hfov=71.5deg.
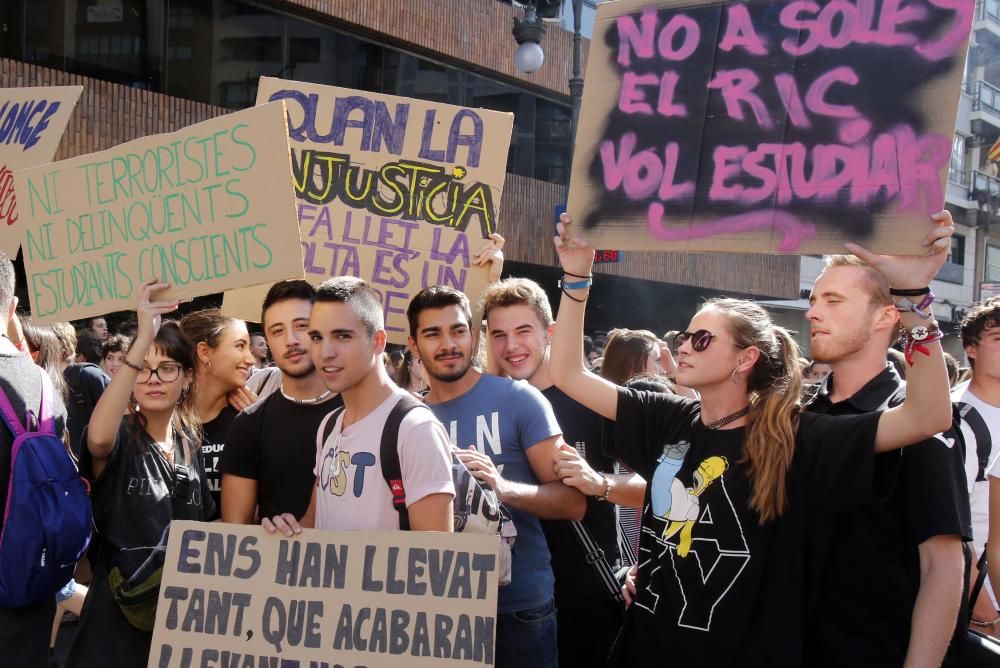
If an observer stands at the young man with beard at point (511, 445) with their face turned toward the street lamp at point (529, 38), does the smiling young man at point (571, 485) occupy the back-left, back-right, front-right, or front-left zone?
front-right

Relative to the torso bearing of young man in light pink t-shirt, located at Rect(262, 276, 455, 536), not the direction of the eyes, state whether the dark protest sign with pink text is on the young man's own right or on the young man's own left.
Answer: on the young man's own left

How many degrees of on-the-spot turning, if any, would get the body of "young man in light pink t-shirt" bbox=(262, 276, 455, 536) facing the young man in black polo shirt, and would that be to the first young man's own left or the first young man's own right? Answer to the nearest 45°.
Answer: approximately 135° to the first young man's own left

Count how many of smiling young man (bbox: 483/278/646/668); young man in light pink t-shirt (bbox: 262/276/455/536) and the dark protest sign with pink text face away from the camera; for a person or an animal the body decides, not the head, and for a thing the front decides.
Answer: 0

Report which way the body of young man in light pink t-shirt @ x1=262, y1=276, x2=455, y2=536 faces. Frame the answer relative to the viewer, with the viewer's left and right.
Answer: facing the viewer and to the left of the viewer

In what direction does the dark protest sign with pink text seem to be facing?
toward the camera

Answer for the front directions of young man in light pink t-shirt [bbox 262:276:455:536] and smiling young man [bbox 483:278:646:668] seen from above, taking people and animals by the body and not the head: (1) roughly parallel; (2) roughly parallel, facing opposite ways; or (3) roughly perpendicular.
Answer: roughly parallel

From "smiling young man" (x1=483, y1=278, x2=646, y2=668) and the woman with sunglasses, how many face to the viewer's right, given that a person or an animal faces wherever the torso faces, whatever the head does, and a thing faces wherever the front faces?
0

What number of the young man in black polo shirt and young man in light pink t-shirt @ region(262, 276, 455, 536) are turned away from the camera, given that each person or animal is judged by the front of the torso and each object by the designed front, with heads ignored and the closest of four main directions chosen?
0

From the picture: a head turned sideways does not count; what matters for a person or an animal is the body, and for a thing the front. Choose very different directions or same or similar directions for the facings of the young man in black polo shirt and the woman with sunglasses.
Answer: same or similar directions

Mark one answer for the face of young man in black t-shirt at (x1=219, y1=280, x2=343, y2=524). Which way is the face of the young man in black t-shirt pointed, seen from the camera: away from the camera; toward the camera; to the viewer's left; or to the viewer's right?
toward the camera

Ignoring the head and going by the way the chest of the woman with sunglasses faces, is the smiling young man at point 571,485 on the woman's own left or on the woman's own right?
on the woman's own right

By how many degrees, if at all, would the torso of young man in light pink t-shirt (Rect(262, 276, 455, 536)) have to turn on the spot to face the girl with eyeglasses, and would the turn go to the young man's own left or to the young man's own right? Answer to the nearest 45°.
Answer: approximately 90° to the young man's own right
